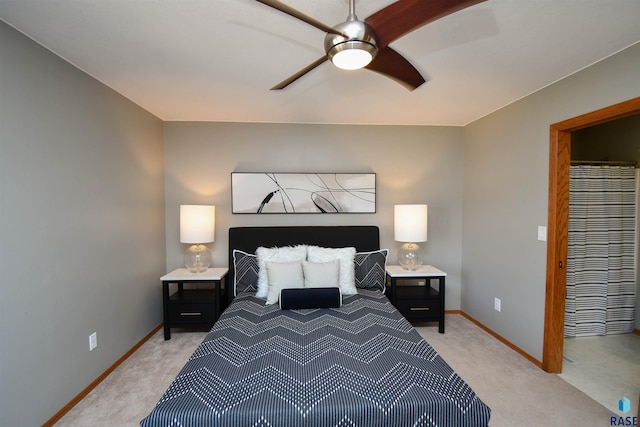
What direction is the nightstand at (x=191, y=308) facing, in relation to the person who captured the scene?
facing the viewer

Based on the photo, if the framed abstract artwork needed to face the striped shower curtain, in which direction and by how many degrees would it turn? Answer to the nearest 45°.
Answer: approximately 90° to its left

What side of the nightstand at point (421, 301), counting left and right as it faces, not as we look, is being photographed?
front

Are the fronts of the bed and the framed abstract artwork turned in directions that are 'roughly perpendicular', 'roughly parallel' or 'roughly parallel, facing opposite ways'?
roughly parallel

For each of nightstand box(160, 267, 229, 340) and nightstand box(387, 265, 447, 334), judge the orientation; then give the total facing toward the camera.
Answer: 2

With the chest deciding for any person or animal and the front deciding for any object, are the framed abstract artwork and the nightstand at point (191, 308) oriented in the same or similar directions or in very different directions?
same or similar directions

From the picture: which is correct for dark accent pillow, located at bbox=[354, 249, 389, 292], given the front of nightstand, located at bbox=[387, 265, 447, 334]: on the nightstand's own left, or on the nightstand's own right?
on the nightstand's own right

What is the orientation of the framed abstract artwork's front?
toward the camera

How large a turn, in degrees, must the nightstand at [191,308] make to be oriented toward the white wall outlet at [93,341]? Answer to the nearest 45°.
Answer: approximately 45° to its right

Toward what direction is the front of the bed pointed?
toward the camera

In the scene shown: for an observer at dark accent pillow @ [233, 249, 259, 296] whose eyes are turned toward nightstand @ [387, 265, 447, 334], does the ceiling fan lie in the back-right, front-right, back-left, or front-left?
front-right

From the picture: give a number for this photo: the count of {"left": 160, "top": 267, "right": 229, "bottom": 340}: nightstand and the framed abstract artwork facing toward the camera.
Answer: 2

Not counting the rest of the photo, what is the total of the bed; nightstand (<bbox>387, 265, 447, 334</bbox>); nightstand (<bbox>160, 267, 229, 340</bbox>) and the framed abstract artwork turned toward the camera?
4
